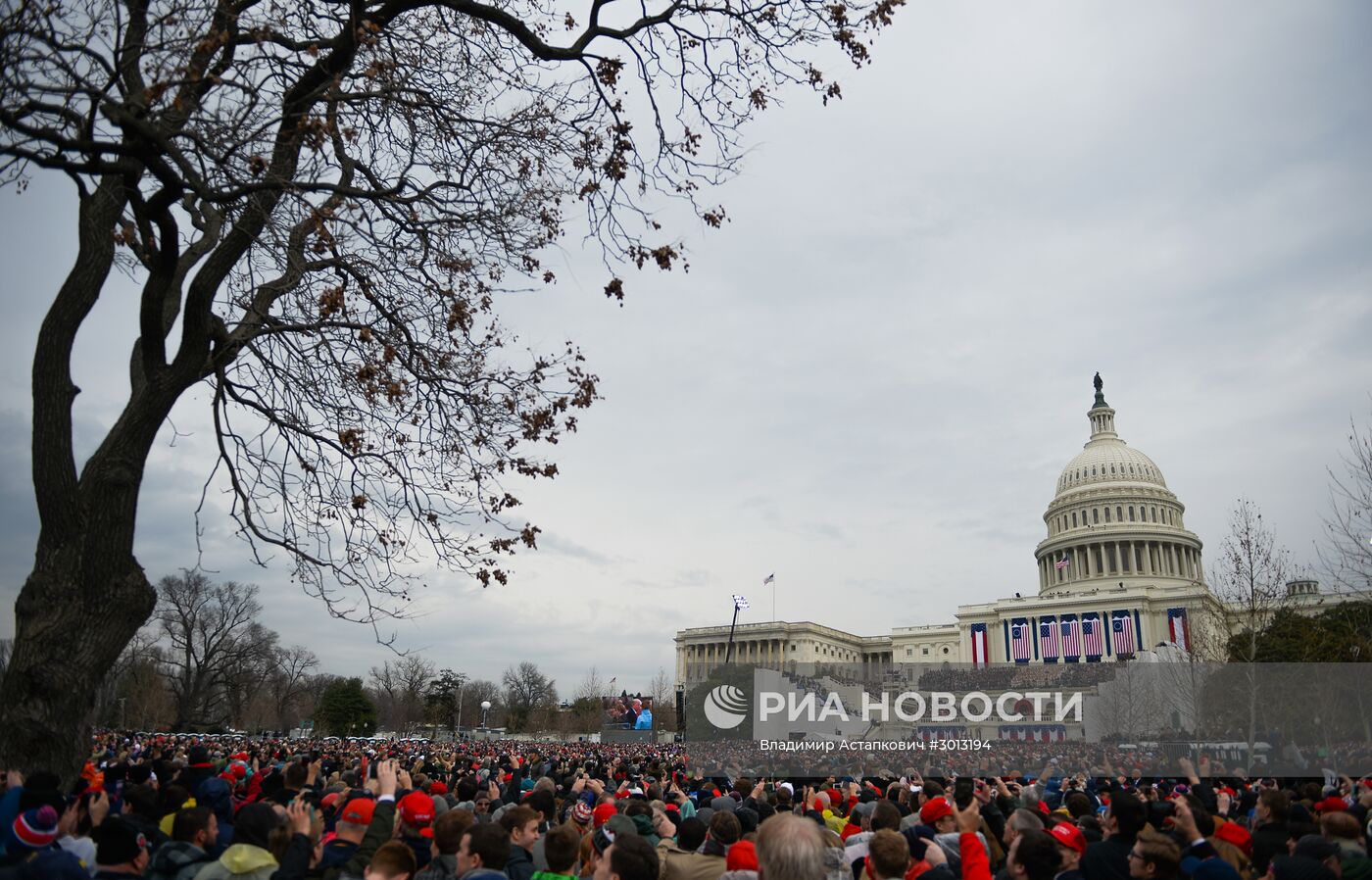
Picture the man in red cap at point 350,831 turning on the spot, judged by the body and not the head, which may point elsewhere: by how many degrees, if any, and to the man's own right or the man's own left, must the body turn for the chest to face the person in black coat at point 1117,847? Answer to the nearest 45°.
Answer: approximately 45° to the man's own right

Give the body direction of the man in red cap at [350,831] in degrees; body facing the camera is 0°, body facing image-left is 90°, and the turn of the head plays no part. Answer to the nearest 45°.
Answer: approximately 225°

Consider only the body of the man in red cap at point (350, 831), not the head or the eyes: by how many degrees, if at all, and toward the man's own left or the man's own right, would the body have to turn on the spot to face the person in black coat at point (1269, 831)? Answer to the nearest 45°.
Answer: approximately 45° to the man's own right

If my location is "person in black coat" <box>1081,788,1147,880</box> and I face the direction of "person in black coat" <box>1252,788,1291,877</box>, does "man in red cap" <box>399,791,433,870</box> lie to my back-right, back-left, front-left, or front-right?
back-left
